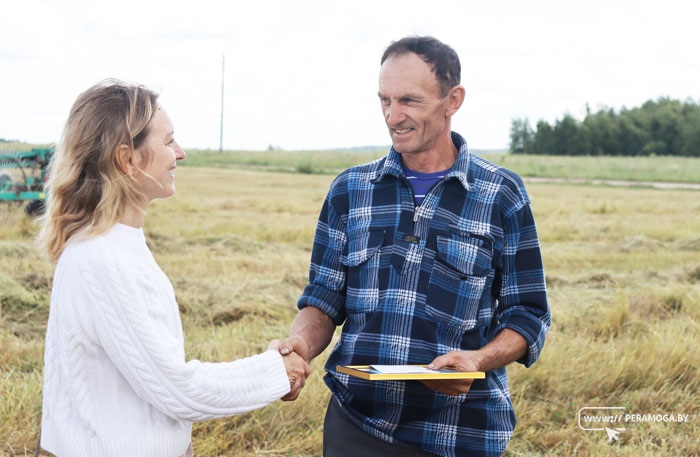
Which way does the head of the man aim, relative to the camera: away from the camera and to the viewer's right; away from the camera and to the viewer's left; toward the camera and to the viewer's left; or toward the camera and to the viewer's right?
toward the camera and to the viewer's left

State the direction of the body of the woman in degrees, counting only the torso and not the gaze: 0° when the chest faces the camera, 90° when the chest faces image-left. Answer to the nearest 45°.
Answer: approximately 270°

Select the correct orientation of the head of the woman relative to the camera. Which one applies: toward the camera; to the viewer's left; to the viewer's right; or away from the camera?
to the viewer's right

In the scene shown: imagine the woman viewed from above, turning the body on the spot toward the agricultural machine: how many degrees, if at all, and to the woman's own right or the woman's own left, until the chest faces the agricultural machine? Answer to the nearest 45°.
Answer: approximately 90° to the woman's own left

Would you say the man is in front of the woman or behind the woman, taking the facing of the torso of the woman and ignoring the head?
in front
